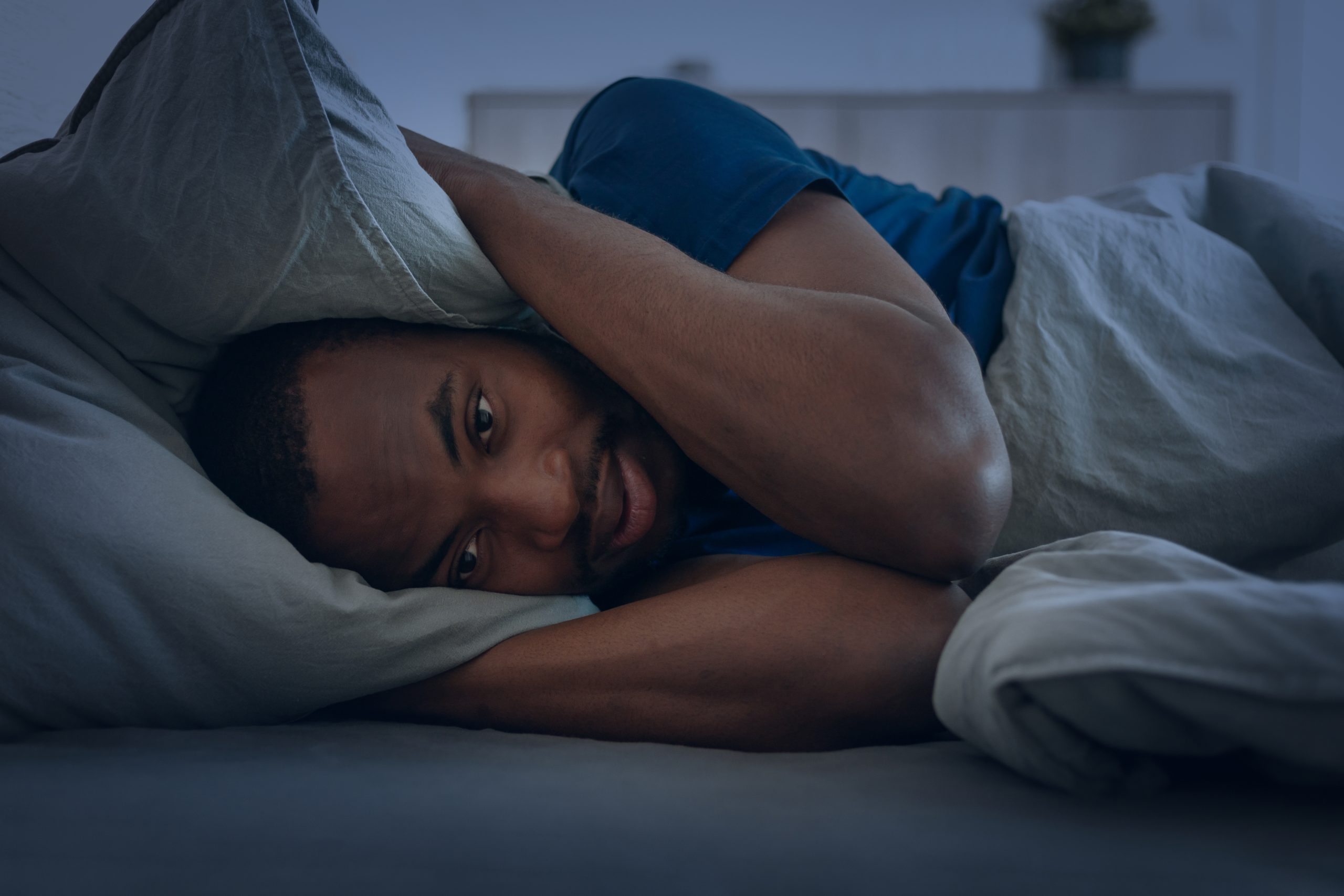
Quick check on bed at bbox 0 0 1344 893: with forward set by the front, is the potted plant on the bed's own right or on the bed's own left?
on the bed's own left

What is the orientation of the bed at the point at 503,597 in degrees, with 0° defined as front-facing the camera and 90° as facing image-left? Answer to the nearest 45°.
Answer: approximately 270°
